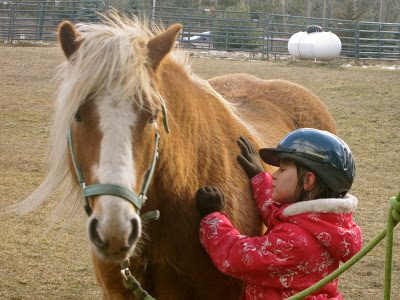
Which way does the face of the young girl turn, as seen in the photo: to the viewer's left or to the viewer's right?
to the viewer's left

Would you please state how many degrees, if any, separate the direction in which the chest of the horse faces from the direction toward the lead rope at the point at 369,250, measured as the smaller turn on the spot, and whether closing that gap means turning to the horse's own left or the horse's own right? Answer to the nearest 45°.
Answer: approximately 135° to the horse's own left

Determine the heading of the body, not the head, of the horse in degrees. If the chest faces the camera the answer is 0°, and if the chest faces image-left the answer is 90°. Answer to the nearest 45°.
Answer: approximately 45°

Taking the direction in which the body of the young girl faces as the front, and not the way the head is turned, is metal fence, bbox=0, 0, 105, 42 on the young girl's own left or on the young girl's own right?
on the young girl's own right

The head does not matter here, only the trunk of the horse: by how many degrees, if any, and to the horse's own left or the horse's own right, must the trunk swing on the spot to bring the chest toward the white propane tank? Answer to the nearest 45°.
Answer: approximately 135° to the horse's own right

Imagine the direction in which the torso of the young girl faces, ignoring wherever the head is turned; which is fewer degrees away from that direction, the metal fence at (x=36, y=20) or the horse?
the horse

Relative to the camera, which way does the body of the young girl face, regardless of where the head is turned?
to the viewer's left

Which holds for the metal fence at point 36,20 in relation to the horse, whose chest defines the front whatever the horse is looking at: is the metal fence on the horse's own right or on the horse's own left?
on the horse's own right

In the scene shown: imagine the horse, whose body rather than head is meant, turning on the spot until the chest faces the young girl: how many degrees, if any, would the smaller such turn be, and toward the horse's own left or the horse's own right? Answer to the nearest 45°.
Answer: approximately 135° to the horse's own left

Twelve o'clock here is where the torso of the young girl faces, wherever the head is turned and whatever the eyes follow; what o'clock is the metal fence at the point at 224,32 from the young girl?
The metal fence is roughly at 3 o'clock from the young girl.
